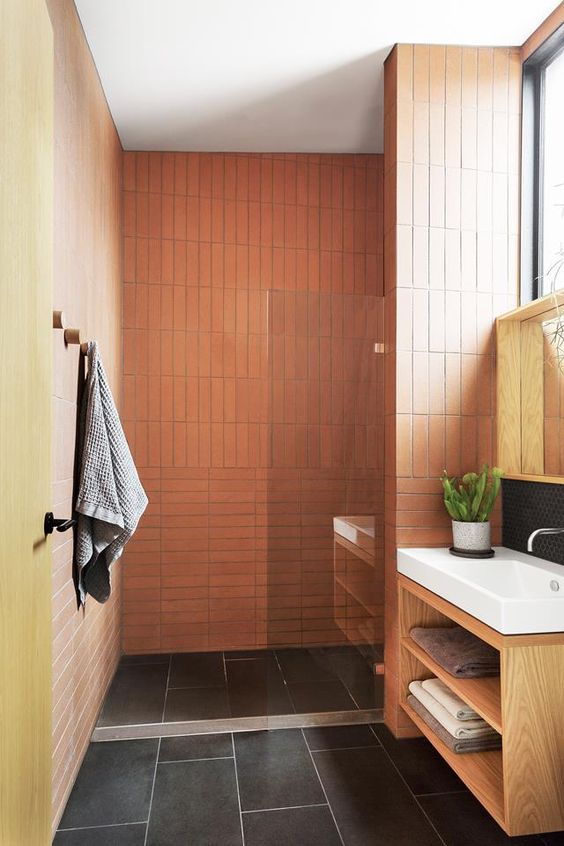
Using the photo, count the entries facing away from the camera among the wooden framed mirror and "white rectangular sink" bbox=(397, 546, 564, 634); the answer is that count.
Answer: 0

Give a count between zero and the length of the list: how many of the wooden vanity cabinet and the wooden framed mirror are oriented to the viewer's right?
0

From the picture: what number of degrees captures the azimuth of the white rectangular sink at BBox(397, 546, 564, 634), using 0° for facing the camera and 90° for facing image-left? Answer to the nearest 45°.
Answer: approximately 45°

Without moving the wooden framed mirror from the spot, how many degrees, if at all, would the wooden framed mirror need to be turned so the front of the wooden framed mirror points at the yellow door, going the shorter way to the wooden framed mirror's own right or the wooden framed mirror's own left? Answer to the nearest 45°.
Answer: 0° — it already faces it

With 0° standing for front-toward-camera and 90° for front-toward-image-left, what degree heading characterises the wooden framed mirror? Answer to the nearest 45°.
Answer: approximately 45°

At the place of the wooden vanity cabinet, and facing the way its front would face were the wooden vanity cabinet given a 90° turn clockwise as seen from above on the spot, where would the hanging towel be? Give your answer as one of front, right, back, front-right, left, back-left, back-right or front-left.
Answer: front-left

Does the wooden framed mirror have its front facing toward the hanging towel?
yes

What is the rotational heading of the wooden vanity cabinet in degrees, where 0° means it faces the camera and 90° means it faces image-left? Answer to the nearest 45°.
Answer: approximately 45°
